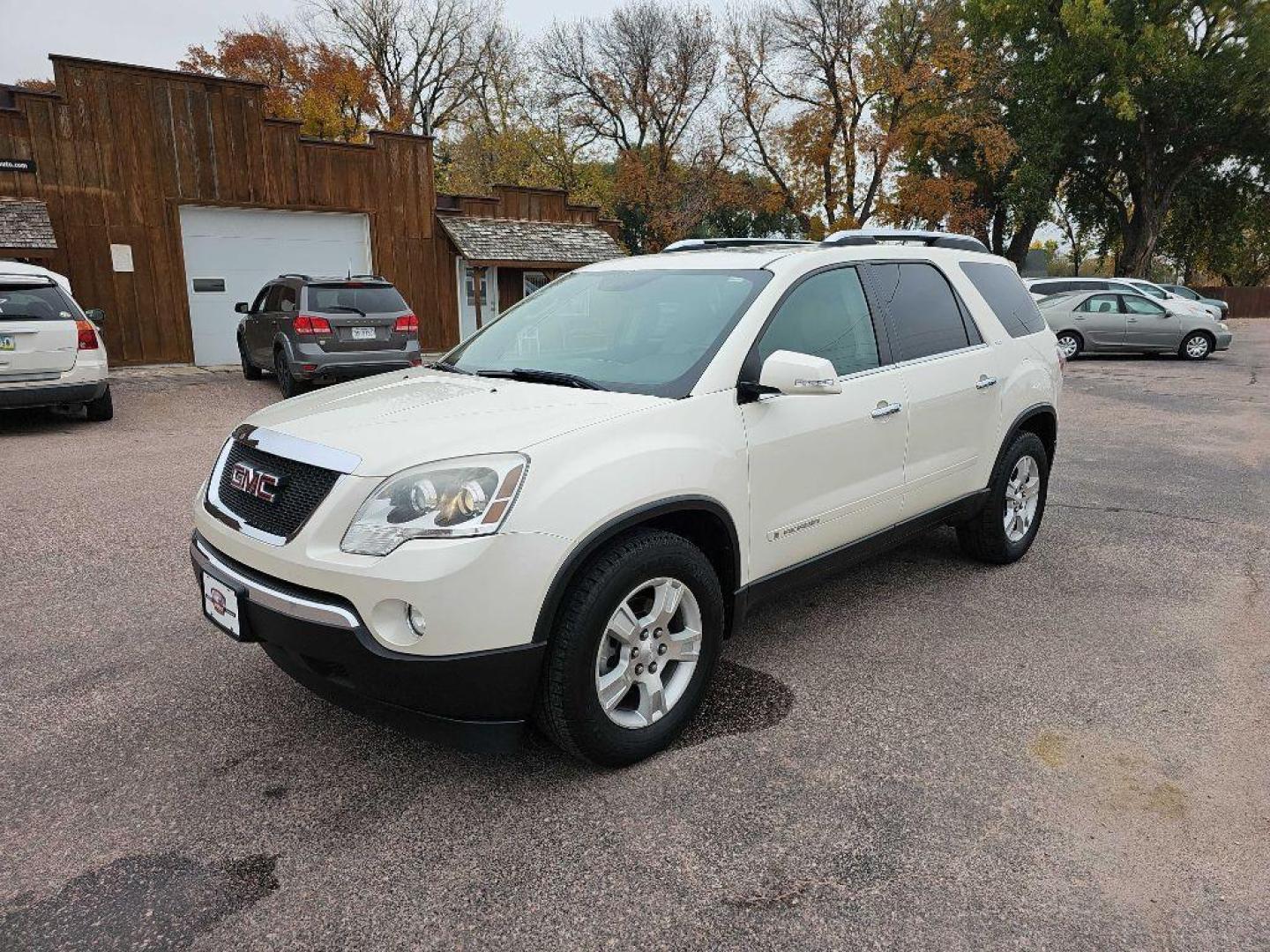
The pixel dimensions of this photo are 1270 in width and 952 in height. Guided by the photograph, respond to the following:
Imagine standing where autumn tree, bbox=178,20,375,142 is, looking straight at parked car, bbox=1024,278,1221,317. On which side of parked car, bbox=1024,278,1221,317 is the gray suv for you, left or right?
right

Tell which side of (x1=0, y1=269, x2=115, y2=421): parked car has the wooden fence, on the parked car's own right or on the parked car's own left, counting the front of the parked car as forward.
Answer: on the parked car's own right

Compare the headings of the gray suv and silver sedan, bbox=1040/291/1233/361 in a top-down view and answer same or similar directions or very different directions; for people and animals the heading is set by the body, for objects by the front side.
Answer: very different directions

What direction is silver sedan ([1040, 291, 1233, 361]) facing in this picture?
to the viewer's right

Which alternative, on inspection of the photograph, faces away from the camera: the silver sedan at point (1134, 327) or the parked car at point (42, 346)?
the parked car

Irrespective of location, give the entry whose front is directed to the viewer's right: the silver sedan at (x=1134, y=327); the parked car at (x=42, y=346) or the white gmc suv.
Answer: the silver sedan

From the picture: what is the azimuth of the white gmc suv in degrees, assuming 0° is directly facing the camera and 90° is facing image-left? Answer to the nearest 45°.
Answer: approximately 45°

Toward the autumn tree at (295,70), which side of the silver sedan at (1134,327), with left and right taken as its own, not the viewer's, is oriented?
back

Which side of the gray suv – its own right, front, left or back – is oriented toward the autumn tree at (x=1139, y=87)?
right

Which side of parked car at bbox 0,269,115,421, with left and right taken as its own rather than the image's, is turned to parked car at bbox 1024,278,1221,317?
right

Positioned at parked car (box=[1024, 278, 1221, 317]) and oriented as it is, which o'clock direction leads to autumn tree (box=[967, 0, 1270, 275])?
The autumn tree is roughly at 9 o'clock from the parked car.

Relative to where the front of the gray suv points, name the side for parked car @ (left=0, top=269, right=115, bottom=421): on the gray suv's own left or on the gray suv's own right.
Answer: on the gray suv's own left

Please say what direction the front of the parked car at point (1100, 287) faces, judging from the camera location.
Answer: facing to the right of the viewer

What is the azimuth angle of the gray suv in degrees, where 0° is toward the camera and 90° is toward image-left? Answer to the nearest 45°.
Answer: approximately 135°
